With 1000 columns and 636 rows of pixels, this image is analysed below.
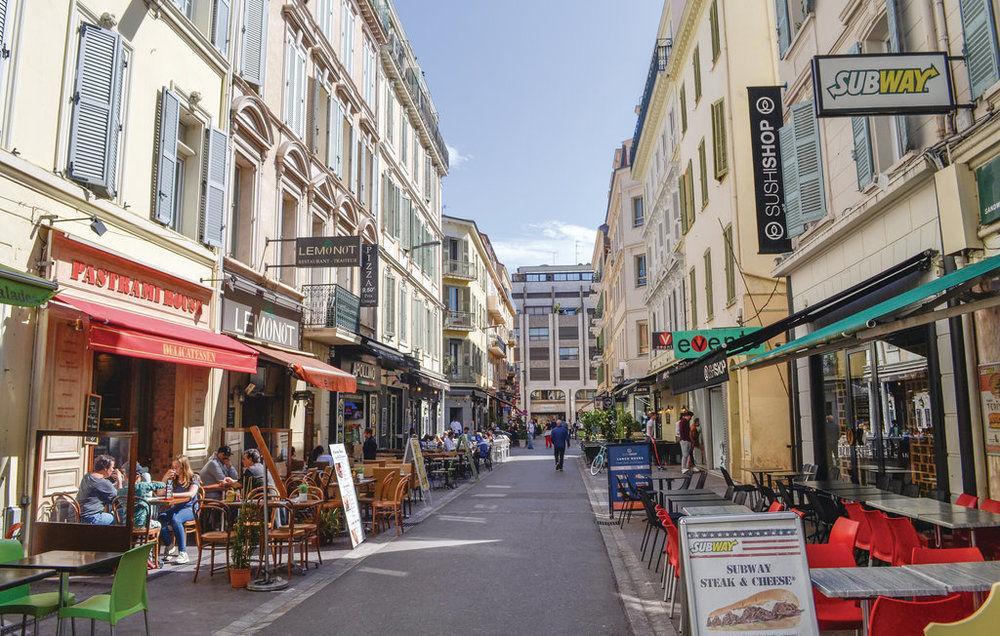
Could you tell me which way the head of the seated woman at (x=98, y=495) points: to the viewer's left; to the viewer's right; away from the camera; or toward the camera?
to the viewer's right

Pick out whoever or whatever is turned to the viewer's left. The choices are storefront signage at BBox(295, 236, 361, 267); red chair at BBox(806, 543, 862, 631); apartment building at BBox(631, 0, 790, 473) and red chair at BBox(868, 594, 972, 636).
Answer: the apartment building

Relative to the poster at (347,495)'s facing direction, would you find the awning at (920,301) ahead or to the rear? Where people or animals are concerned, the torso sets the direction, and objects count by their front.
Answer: ahead

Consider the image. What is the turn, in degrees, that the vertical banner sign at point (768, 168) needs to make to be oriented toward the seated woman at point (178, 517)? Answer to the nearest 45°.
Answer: approximately 45° to its right

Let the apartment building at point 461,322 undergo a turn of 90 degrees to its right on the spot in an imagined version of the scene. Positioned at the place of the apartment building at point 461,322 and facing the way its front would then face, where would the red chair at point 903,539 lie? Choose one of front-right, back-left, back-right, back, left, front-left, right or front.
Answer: front-left

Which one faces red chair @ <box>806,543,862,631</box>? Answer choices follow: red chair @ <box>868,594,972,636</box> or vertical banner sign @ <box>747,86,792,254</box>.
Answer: the vertical banner sign

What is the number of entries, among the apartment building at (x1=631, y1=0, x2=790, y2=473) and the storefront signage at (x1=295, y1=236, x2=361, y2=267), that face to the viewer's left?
1

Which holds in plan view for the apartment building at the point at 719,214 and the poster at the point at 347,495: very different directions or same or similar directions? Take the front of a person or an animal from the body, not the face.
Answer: very different directions

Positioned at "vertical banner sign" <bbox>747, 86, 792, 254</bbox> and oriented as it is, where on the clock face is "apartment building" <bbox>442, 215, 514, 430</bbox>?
The apartment building is roughly at 5 o'clock from the vertical banner sign.

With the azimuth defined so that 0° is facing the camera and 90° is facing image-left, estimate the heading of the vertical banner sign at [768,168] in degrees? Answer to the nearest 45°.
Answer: approximately 0°

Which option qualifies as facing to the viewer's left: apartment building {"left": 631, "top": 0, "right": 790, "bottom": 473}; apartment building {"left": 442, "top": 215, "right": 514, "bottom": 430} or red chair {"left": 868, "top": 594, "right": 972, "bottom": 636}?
apartment building {"left": 631, "top": 0, "right": 790, "bottom": 473}

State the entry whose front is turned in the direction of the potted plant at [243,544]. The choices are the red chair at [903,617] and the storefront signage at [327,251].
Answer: the storefront signage

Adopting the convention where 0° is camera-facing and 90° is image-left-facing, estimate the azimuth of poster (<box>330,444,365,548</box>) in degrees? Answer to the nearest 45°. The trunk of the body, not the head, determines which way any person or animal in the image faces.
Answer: approximately 315°

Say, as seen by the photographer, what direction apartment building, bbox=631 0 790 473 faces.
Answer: facing to the left of the viewer
